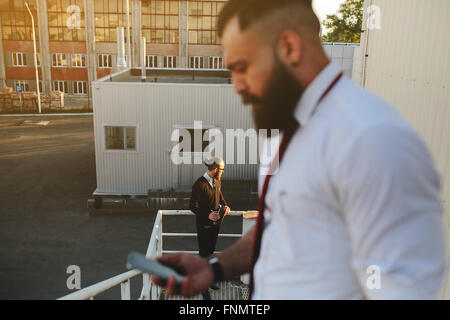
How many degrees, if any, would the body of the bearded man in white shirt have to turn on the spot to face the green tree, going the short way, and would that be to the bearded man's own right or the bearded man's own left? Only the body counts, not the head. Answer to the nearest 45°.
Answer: approximately 90° to the bearded man's own right

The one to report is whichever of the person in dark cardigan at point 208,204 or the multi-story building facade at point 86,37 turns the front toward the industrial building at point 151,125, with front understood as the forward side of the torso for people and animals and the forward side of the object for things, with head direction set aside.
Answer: the multi-story building facade

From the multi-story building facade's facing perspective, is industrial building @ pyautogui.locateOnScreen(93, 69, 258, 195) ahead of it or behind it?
ahead

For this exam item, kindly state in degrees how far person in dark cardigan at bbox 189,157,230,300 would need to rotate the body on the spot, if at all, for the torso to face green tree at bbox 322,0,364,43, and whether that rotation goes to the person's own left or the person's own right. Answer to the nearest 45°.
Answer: approximately 135° to the person's own left

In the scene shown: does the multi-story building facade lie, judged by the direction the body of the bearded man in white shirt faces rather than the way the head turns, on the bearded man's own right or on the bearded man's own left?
on the bearded man's own right

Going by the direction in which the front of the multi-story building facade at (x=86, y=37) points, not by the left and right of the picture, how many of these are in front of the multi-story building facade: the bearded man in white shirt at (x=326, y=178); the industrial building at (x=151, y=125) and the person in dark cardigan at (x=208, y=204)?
3

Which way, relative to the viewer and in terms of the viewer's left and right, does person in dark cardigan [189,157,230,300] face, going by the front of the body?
facing the viewer and to the right of the viewer

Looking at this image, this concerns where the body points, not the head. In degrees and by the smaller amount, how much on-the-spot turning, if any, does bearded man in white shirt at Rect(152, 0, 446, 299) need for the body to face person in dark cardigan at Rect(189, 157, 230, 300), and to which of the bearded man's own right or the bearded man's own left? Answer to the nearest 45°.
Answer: approximately 90° to the bearded man's own right

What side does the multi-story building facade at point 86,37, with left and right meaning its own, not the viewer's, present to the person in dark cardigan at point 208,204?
front

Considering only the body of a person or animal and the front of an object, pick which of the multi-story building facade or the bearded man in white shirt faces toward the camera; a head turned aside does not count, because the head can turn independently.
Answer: the multi-story building facade

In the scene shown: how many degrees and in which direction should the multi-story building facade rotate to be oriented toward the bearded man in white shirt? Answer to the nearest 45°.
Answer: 0° — it already faces them

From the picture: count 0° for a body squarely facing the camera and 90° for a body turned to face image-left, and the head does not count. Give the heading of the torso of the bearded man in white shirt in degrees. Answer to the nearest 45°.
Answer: approximately 90°

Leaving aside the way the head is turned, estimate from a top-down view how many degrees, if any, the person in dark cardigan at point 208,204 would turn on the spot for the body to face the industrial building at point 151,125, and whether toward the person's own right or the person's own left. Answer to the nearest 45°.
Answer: approximately 135° to the person's own left

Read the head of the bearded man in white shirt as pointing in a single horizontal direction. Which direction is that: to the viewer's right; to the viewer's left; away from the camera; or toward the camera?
to the viewer's left

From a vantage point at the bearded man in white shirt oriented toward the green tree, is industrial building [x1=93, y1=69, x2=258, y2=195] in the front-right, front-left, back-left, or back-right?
front-left

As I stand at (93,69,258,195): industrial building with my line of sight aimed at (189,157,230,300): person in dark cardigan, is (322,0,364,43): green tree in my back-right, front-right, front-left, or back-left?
back-left

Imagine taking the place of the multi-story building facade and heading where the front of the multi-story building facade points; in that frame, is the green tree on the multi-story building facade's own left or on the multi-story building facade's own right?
on the multi-story building facade's own left

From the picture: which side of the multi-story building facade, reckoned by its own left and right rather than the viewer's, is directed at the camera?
front
